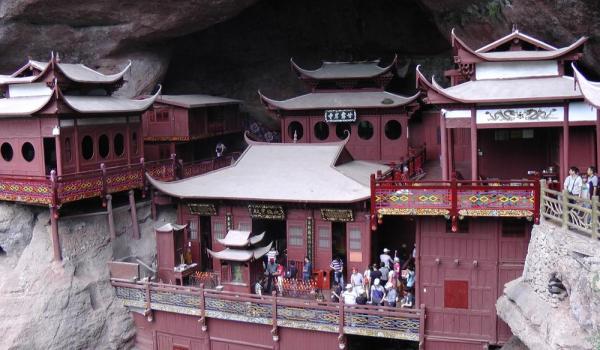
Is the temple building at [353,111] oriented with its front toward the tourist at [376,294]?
yes

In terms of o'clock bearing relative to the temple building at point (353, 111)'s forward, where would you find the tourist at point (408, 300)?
The tourist is roughly at 12 o'clock from the temple building.

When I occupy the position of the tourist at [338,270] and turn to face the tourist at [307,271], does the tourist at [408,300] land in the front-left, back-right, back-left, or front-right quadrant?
back-left

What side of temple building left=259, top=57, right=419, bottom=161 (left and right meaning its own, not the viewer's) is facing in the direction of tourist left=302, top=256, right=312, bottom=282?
front

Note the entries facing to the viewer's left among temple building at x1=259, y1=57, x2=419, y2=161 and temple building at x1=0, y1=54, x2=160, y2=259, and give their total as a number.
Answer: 0

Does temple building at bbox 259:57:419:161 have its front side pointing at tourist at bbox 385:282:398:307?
yes

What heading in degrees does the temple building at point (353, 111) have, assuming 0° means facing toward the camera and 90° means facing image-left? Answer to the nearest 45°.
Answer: approximately 0°

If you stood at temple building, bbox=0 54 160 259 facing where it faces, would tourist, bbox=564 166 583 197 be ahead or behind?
ahead

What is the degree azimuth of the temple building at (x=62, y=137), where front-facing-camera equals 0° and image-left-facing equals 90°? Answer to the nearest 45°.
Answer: approximately 315°
